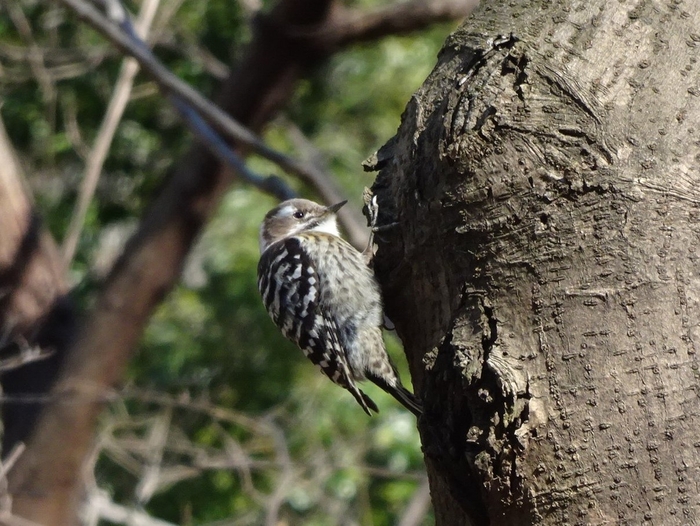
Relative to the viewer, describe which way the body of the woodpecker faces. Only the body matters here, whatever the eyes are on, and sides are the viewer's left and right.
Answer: facing to the right of the viewer
